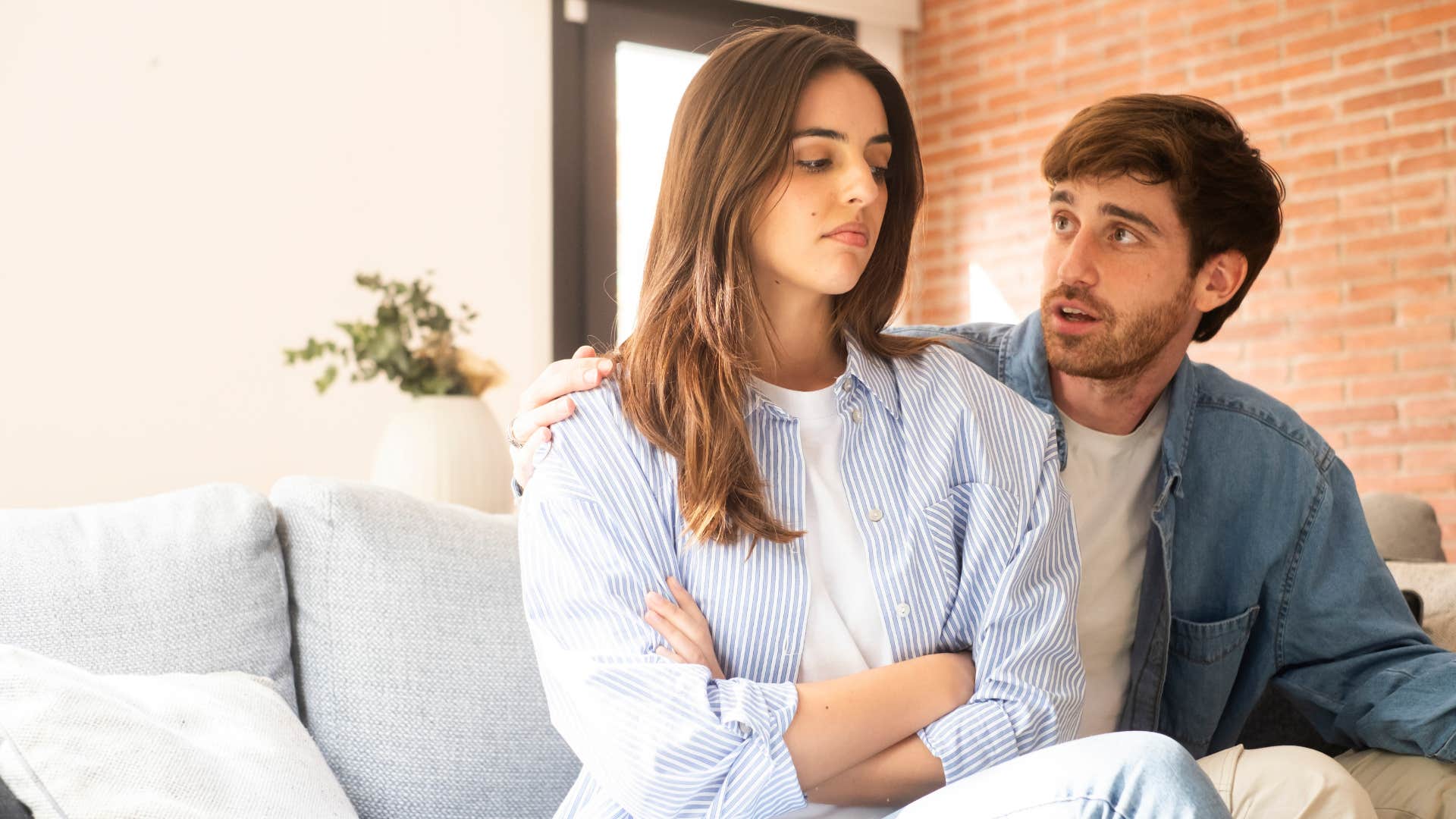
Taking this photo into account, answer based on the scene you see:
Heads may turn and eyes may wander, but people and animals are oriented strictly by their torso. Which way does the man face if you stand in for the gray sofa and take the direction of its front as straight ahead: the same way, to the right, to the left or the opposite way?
to the right

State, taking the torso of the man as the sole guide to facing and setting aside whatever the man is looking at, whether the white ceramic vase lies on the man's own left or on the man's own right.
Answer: on the man's own right

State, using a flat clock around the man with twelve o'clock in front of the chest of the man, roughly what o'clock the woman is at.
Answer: The woman is roughly at 12 o'clock from the man.

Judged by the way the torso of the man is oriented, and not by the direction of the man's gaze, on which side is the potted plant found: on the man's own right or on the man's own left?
on the man's own right

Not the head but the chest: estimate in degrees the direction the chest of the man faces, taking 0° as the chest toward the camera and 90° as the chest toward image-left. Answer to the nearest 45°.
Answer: approximately 45°

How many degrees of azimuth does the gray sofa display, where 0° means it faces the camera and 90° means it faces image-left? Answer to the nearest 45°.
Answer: approximately 0°

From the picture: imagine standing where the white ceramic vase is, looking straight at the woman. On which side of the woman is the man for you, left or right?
left

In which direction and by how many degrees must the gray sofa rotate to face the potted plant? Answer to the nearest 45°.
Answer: approximately 180°

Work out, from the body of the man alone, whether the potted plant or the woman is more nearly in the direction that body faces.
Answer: the woman
